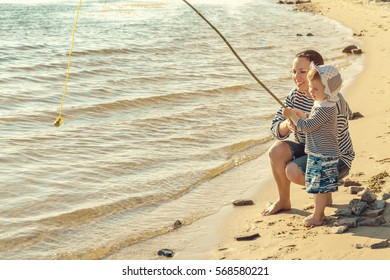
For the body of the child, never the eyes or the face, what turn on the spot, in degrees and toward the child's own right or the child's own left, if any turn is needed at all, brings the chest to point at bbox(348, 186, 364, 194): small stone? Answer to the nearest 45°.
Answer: approximately 135° to the child's own right

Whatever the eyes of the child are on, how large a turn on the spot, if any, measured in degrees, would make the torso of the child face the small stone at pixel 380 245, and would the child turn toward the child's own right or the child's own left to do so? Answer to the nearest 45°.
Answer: approximately 135° to the child's own left

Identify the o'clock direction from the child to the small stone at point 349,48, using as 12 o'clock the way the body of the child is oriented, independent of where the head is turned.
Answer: The small stone is roughly at 3 o'clock from the child.

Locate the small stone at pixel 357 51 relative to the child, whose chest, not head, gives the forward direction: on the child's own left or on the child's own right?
on the child's own right

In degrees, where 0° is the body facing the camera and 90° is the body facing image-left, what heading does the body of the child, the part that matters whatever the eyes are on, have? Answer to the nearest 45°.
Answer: approximately 90°
